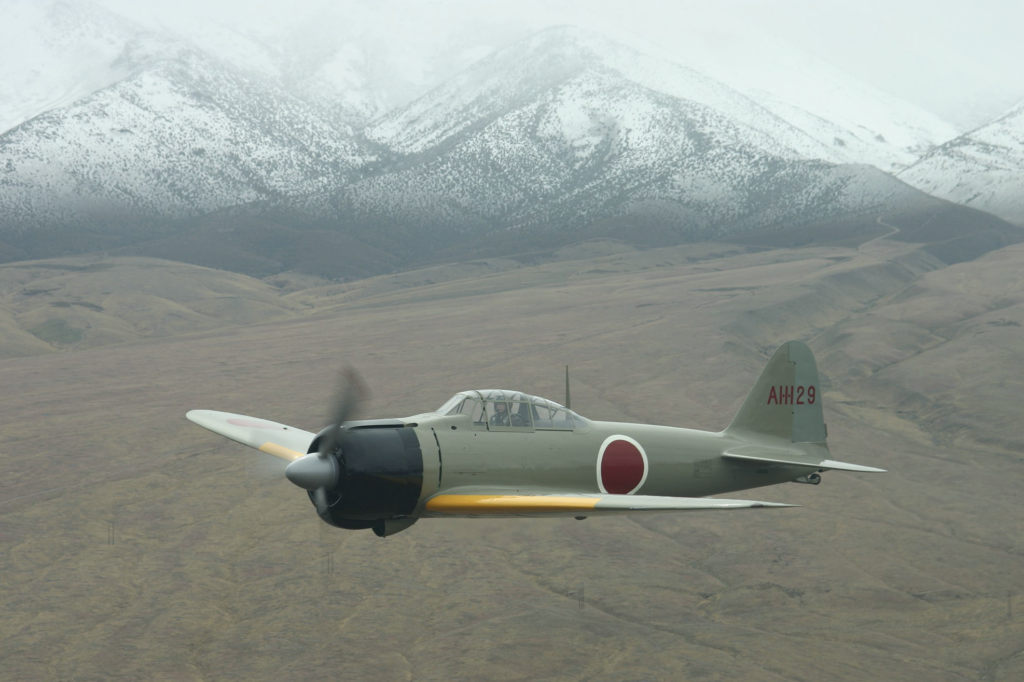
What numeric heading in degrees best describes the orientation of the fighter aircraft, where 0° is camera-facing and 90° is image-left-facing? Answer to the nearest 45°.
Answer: approximately 45°

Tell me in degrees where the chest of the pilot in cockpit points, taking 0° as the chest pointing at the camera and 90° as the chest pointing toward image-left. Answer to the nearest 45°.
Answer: approximately 45°
